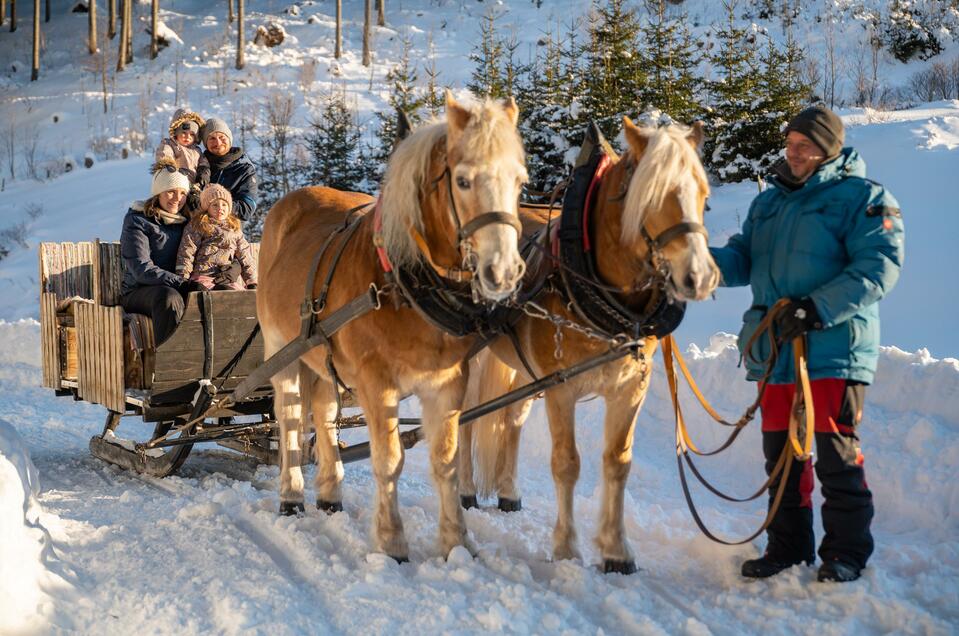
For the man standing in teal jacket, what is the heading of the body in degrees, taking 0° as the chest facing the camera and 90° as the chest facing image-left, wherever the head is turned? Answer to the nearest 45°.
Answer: approximately 45°

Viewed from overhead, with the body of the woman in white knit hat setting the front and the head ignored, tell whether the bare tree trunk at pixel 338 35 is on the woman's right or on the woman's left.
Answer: on the woman's left

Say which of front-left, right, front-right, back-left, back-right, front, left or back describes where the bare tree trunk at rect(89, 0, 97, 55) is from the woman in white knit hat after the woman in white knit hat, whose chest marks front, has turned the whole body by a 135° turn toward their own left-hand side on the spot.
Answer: front

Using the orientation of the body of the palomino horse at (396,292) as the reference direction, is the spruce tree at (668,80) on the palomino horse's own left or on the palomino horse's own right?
on the palomino horse's own left

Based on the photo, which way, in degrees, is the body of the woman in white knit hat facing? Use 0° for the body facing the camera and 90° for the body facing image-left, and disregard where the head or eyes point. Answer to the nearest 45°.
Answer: approximately 315°

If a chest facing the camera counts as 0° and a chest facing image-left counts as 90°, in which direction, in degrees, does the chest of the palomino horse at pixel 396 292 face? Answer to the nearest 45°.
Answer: approximately 315°

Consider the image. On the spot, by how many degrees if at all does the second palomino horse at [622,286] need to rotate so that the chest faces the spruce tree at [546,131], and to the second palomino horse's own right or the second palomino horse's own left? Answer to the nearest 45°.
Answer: approximately 135° to the second palomino horse's own left

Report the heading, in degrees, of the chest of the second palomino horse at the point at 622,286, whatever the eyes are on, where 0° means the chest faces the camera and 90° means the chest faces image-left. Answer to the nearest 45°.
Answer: approximately 315°

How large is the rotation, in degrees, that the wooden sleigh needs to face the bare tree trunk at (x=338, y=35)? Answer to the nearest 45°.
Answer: approximately 135° to its left
